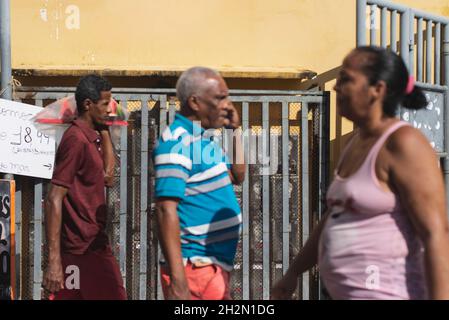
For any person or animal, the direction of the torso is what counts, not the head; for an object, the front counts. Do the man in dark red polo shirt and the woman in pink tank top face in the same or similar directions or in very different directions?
very different directions

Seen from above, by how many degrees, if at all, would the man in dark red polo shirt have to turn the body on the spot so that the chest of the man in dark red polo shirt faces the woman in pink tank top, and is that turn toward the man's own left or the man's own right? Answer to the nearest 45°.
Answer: approximately 45° to the man's own right

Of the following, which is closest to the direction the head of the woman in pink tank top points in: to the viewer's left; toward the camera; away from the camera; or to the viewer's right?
to the viewer's left

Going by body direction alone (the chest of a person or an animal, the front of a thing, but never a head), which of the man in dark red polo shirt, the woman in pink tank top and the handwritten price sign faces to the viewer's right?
the man in dark red polo shirt

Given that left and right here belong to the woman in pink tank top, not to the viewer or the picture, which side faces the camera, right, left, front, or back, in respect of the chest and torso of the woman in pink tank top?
left

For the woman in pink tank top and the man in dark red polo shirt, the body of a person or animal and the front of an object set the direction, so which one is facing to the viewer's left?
the woman in pink tank top

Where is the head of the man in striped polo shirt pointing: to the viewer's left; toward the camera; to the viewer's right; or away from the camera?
to the viewer's right

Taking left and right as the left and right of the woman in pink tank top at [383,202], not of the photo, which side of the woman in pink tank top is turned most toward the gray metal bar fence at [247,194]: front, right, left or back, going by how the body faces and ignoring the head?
right
